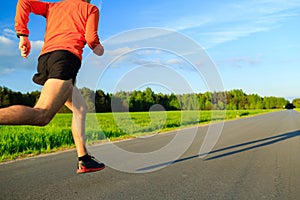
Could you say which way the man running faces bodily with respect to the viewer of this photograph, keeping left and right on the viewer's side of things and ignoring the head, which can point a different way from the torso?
facing away from the viewer and to the right of the viewer
